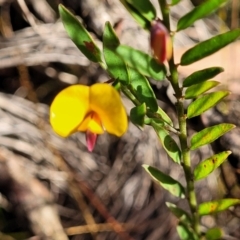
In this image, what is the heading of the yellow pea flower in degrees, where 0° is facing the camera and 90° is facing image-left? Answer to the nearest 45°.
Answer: approximately 0°
